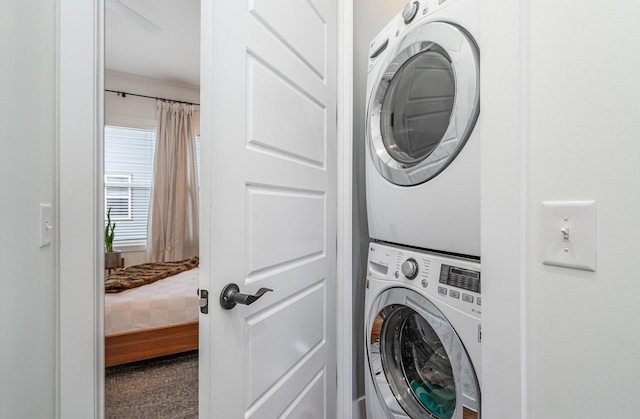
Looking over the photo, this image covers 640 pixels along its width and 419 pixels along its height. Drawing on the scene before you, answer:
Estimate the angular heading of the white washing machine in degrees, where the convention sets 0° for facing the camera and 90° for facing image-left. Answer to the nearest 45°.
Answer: approximately 45°

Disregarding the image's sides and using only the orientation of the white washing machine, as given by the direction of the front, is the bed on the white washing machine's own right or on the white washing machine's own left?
on the white washing machine's own right

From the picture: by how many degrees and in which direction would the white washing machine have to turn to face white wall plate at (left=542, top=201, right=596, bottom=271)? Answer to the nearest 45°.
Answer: approximately 90° to its left

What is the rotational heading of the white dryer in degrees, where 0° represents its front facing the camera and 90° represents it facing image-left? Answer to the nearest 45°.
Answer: approximately 45°

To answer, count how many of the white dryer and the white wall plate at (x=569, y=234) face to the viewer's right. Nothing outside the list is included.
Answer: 0

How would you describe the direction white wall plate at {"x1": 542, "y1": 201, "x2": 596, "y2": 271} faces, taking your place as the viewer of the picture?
facing the viewer and to the left of the viewer

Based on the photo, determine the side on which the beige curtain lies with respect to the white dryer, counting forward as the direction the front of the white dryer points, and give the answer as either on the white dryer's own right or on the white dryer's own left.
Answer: on the white dryer's own right
